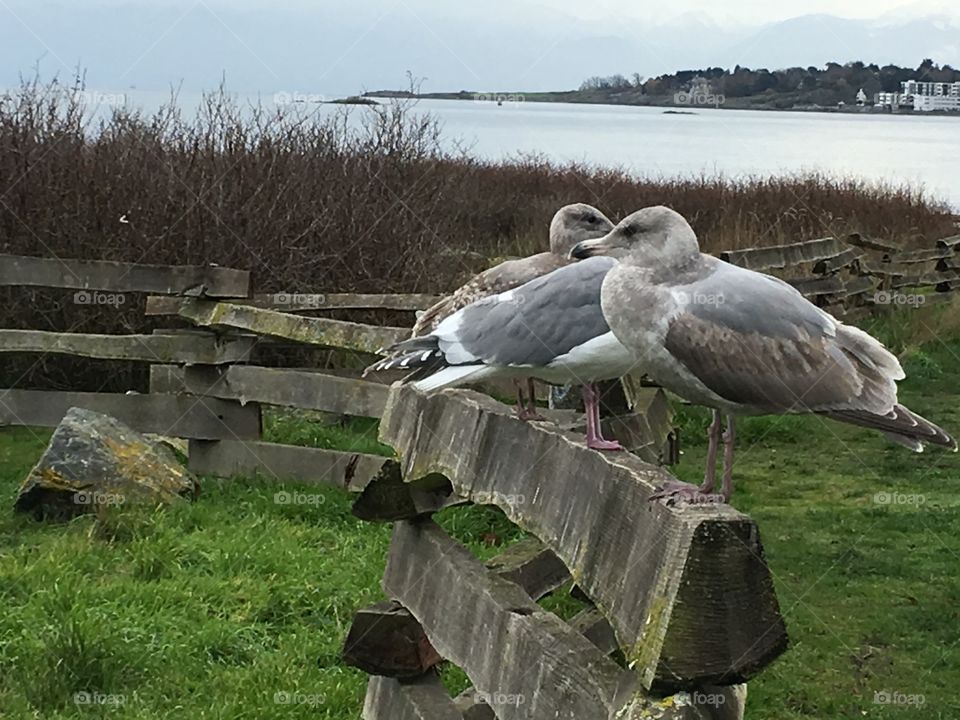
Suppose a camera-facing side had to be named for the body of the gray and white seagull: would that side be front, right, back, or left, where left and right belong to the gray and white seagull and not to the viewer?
right

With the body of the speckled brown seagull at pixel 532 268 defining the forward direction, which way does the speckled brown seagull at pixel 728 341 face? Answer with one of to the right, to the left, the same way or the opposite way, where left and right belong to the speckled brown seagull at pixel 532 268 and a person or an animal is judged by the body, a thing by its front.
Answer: the opposite way

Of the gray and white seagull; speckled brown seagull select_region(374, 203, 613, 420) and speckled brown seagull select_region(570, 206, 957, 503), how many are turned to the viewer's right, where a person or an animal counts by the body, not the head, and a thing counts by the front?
2

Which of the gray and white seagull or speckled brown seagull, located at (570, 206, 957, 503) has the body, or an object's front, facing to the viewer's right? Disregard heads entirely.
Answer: the gray and white seagull

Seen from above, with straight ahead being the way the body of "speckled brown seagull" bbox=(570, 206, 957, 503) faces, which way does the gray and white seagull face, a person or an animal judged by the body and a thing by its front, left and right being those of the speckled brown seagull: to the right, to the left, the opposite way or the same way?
the opposite way

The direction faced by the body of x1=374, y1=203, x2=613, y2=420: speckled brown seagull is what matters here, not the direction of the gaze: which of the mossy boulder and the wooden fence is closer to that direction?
the wooden fence

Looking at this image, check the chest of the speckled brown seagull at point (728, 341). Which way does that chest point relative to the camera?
to the viewer's left

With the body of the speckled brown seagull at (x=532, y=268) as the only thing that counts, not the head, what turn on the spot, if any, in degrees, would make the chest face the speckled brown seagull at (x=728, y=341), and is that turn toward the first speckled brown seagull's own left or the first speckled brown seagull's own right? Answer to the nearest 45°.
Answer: approximately 90° to the first speckled brown seagull's own right

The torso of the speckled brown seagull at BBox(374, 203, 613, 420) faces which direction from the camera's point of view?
to the viewer's right

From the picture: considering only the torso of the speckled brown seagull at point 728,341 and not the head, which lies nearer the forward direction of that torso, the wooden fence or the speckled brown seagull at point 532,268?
the speckled brown seagull

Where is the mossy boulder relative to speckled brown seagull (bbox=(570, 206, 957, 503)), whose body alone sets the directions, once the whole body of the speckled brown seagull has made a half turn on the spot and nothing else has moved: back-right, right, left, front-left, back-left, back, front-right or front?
back-left
